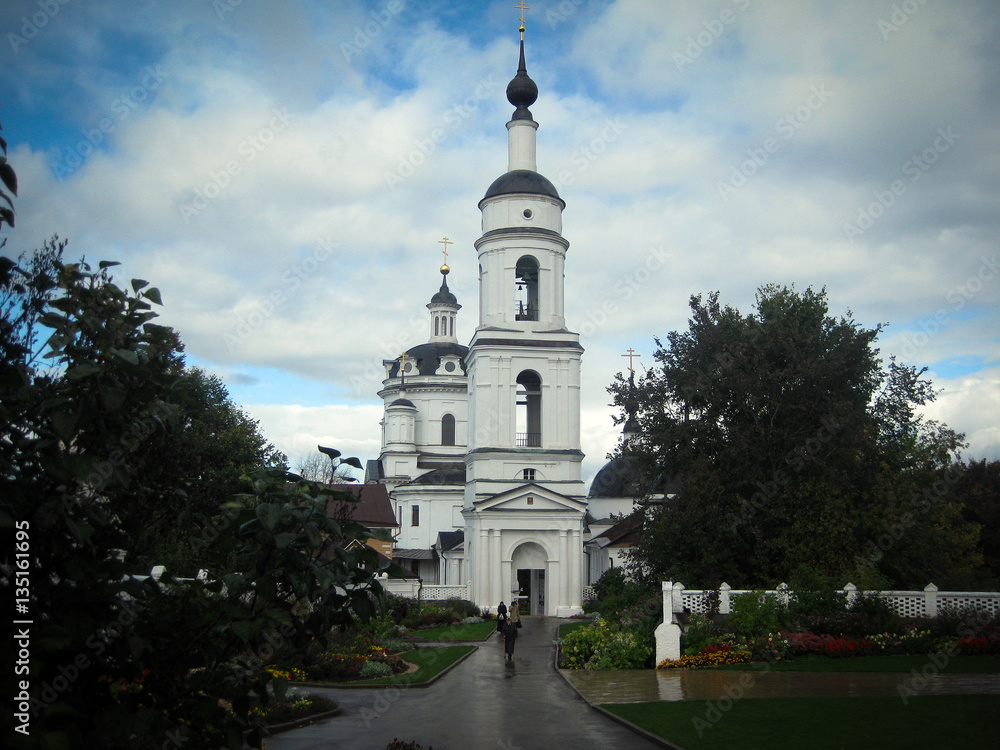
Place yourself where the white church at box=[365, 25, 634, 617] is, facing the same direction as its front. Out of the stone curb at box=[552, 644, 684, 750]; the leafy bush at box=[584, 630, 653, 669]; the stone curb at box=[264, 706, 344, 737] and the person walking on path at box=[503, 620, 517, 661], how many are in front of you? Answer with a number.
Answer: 4

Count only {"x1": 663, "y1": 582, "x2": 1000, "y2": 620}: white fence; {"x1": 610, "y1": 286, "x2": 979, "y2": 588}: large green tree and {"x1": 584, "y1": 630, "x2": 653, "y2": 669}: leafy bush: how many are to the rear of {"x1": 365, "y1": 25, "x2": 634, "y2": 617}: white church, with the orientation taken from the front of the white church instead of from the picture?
0

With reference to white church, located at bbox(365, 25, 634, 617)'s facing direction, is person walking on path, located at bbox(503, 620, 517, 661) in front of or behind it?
in front

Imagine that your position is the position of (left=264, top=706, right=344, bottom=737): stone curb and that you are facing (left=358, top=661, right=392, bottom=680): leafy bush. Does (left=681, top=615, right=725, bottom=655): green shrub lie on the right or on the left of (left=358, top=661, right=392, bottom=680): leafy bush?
right

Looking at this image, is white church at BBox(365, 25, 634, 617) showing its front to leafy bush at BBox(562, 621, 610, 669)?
yes

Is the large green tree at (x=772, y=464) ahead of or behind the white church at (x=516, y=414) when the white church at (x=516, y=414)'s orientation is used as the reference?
ahead

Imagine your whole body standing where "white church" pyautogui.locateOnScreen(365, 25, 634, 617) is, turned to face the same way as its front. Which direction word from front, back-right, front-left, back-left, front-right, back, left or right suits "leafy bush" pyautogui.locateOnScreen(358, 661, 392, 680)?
front

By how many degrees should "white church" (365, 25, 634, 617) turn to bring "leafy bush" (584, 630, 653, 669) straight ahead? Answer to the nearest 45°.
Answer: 0° — it already faces it

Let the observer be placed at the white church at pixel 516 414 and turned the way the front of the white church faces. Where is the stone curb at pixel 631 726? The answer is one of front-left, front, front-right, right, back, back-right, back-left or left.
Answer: front

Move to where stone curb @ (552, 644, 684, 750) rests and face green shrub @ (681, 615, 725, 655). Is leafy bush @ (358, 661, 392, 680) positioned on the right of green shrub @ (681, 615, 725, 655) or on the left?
left

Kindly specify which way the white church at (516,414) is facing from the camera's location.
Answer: facing the viewer

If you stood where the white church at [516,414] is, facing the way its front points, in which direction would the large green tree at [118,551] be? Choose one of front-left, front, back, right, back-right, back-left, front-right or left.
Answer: front

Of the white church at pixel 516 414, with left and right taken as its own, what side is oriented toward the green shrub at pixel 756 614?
front
